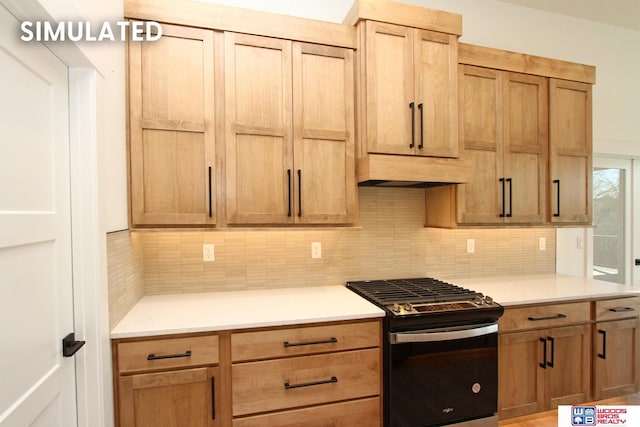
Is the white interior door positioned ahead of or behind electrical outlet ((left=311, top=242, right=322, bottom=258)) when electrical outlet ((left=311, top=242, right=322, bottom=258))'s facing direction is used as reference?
ahead

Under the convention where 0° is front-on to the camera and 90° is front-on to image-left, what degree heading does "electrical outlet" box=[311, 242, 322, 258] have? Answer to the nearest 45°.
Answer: approximately 0°

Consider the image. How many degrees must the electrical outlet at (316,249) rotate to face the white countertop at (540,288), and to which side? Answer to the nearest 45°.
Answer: approximately 90° to its left

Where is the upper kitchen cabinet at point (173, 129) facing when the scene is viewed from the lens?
facing the viewer

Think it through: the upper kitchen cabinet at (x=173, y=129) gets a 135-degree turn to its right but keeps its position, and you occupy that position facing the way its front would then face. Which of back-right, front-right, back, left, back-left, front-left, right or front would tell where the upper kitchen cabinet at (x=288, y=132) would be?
back-right

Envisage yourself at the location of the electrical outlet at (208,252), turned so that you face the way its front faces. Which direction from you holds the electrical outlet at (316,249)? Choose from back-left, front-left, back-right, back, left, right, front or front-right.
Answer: left

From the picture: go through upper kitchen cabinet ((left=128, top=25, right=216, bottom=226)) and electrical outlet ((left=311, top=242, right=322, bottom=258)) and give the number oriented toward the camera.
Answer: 2

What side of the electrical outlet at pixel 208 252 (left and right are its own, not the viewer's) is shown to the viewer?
front

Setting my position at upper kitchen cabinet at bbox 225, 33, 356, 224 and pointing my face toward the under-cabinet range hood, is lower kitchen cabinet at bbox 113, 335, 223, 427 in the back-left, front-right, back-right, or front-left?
back-right

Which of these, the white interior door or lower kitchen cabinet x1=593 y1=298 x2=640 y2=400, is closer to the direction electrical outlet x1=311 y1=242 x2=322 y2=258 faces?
the white interior door

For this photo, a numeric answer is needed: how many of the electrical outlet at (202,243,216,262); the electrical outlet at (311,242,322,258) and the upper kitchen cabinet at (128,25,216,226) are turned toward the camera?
3
